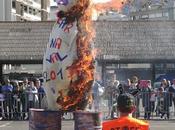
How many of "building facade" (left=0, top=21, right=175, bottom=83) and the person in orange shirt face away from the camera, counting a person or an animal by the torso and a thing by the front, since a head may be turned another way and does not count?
1

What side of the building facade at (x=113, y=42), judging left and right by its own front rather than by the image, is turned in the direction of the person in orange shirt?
front

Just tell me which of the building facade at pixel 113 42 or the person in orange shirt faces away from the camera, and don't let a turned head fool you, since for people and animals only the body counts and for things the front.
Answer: the person in orange shirt

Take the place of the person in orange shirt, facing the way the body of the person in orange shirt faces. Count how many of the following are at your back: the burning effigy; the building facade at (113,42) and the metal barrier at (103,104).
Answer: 0

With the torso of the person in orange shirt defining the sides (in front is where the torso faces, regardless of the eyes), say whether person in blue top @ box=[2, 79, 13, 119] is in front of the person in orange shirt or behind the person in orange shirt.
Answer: in front

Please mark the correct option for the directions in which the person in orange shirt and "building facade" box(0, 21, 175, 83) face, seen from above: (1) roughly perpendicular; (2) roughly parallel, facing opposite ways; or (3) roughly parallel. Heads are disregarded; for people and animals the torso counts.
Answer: roughly parallel, facing opposite ways

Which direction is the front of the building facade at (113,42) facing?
toward the camera

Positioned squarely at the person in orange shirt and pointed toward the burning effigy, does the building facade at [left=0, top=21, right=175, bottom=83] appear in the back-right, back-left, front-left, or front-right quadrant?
front-right

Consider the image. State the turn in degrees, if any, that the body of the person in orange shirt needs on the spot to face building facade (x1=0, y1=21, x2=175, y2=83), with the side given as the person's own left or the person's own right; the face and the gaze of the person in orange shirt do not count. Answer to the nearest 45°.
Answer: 0° — they already face it

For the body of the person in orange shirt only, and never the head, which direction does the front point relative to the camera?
away from the camera

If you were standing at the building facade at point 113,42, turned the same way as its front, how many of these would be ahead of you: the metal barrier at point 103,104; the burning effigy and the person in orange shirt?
3

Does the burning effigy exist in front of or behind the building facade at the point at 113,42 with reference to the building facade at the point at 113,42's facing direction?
in front

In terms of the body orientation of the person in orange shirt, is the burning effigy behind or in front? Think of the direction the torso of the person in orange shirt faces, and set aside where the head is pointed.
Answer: in front

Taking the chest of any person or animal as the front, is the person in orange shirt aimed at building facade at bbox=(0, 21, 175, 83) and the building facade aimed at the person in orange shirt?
yes
